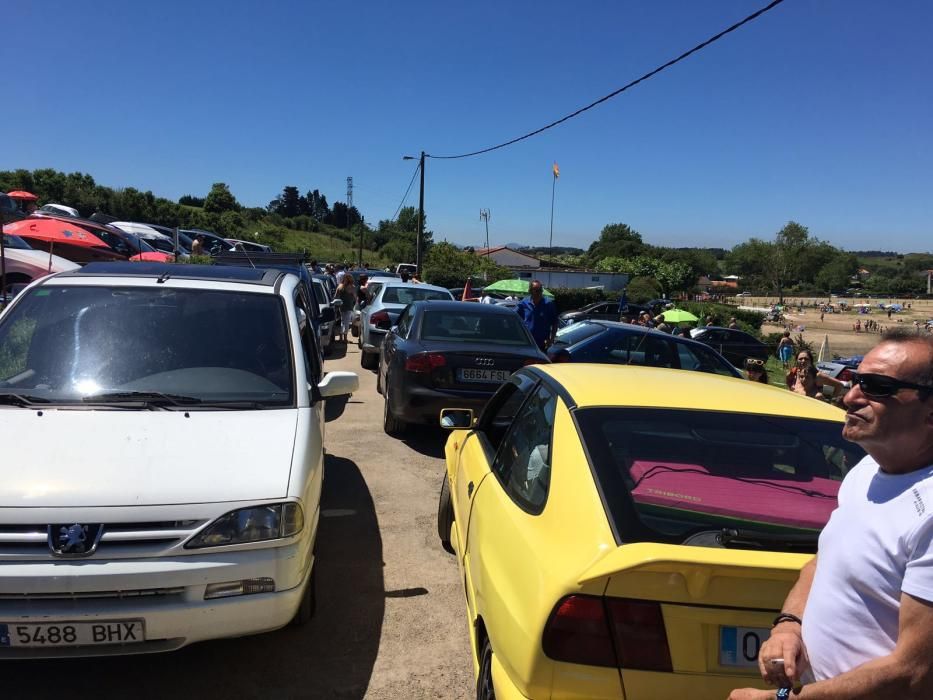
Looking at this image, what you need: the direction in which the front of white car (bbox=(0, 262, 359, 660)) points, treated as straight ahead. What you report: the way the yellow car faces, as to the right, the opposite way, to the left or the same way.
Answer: the opposite way

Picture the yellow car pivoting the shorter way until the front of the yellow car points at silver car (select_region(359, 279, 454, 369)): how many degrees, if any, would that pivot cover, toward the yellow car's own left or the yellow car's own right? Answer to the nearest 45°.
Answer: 0° — it already faces it

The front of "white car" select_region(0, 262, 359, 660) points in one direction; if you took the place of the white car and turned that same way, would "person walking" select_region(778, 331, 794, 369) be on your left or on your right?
on your left

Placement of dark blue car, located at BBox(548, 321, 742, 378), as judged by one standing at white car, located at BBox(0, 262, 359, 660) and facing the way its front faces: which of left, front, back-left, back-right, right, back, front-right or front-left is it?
back-left

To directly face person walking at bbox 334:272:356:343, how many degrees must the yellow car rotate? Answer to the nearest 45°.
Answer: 0° — it already faces them

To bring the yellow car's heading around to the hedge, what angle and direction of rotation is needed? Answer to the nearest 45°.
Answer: approximately 45° to its right

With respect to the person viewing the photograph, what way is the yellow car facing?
facing away from the viewer and to the left of the viewer

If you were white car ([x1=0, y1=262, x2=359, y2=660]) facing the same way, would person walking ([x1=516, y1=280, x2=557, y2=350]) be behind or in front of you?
behind

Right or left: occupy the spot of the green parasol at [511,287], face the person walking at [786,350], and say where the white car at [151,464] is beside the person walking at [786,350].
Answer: right
